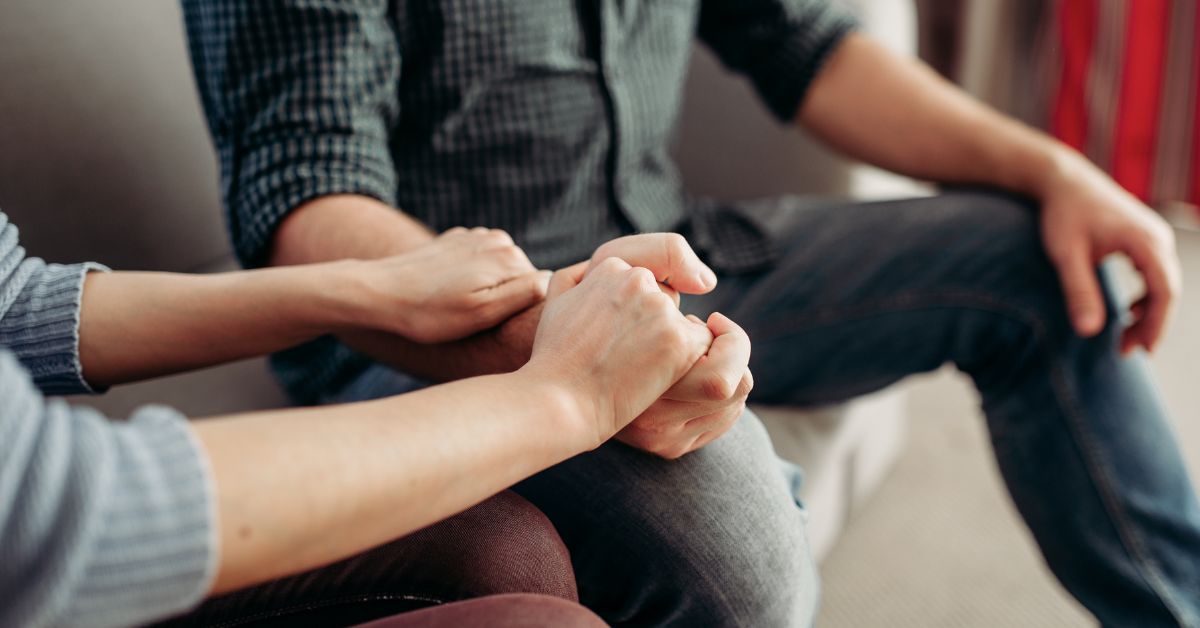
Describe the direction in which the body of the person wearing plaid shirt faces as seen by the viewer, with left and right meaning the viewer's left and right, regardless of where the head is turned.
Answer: facing the viewer and to the right of the viewer
